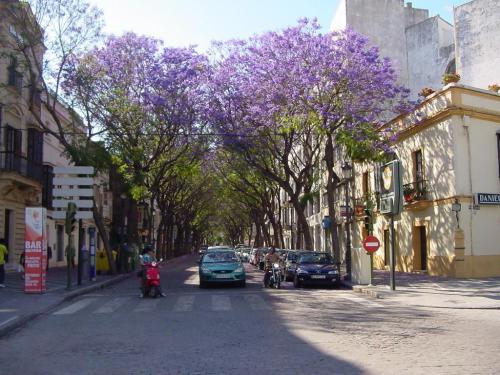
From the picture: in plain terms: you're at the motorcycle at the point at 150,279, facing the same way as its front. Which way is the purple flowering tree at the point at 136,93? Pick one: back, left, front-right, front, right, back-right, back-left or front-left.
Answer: back

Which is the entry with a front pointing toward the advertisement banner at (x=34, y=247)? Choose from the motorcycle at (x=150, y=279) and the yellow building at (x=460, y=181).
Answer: the yellow building

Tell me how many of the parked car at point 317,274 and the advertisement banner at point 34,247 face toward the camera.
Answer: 2

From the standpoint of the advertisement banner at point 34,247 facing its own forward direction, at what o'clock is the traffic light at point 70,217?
The traffic light is roughly at 7 o'clock from the advertisement banner.

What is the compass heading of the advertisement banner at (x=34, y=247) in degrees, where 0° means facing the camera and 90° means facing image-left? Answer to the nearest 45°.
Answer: approximately 0°

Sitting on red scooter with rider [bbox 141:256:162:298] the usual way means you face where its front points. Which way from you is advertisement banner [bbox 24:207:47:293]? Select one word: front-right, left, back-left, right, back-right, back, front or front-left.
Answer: right

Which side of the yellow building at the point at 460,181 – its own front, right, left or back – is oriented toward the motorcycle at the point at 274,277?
front

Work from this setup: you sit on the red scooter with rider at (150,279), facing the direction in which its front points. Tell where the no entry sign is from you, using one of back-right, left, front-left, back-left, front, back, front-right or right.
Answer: left

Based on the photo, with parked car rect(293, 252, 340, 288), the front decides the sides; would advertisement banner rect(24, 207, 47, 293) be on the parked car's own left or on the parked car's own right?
on the parked car's own right

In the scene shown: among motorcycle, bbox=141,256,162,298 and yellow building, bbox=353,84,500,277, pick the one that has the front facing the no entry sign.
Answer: the yellow building

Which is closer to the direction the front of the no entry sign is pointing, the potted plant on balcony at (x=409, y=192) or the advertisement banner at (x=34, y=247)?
the advertisement banner

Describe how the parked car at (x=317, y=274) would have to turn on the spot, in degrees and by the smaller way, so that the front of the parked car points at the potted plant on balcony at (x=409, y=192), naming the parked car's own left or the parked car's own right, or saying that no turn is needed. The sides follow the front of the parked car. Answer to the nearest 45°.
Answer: approximately 135° to the parked car's own left

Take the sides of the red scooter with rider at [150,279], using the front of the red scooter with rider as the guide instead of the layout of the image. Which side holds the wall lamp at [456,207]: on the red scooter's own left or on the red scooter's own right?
on the red scooter's own left
